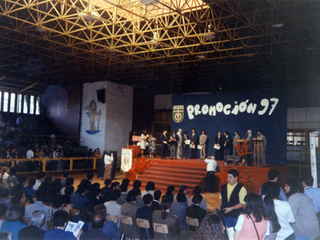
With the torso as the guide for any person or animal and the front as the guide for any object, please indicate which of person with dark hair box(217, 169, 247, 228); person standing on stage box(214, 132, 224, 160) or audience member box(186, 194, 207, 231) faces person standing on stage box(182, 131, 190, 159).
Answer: the audience member

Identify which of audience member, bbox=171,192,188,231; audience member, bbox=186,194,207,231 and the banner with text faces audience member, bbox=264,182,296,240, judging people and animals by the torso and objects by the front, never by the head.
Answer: the banner with text

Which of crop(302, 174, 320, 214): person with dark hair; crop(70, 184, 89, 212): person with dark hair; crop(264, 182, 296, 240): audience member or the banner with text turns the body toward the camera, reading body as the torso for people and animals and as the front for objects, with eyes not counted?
the banner with text

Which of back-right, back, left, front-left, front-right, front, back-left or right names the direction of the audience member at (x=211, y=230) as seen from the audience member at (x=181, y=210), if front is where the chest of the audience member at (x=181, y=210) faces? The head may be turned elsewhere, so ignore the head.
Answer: back

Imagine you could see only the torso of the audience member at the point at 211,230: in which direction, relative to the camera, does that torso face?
away from the camera

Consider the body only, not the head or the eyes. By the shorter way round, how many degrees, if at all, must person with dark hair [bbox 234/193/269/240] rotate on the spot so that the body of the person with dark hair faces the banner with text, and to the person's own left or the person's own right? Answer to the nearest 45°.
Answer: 0° — they already face it

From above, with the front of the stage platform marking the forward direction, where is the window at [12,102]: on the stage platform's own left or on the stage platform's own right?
on the stage platform's own right

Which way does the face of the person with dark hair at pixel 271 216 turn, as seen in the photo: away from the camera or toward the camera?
away from the camera

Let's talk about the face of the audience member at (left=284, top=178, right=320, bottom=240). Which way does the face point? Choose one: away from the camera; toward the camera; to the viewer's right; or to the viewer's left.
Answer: to the viewer's left

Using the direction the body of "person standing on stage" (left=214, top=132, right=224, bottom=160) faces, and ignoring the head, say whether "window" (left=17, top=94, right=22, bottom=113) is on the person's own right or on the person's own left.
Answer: on the person's own right

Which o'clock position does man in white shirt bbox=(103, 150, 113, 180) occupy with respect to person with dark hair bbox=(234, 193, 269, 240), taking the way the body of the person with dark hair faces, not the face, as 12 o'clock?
The man in white shirt is roughly at 11 o'clock from the person with dark hair.

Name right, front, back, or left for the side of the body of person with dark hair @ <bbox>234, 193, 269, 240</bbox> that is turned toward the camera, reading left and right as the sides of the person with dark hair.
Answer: back

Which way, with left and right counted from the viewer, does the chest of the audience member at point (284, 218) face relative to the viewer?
facing away from the viewer and to the left of the viewer

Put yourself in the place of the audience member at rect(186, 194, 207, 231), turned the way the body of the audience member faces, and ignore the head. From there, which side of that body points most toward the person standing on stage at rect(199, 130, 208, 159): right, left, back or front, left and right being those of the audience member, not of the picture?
front

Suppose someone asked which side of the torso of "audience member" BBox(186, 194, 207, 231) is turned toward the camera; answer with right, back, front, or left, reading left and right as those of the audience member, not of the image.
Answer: back

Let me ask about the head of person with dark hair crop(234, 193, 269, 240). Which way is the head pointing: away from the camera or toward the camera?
away from the camera

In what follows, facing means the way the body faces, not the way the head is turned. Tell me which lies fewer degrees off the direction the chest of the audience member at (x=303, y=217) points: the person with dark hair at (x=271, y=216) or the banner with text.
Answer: the banner with text
